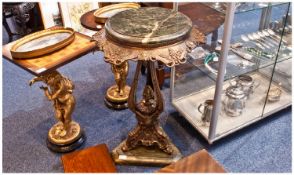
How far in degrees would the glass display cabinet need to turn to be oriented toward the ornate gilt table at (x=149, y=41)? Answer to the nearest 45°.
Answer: approximately 90° to its right

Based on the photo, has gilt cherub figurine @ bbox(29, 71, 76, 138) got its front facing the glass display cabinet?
no

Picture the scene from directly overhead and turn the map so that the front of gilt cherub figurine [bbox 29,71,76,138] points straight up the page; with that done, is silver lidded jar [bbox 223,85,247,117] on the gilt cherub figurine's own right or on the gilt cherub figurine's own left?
on the gilt cherub figurine's own left

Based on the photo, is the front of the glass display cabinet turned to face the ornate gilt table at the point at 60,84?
no

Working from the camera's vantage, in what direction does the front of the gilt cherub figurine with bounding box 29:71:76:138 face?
facing the viewer and to the left of the viewer

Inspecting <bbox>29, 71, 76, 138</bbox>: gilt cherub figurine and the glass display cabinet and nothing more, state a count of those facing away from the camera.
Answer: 0

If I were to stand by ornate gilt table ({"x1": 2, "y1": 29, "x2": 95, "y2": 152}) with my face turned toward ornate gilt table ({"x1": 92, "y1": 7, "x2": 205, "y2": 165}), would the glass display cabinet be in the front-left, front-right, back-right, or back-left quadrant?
front-left

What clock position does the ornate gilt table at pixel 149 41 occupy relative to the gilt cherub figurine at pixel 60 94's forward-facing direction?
The ornate gilt table is roughly at 9 o'clock from the gilt cherub figurine.

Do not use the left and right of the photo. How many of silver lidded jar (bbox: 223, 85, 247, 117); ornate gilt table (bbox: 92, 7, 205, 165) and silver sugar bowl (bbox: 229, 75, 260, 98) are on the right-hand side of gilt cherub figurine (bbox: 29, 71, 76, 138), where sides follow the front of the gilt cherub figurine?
0

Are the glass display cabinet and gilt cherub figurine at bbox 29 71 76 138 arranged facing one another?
no
